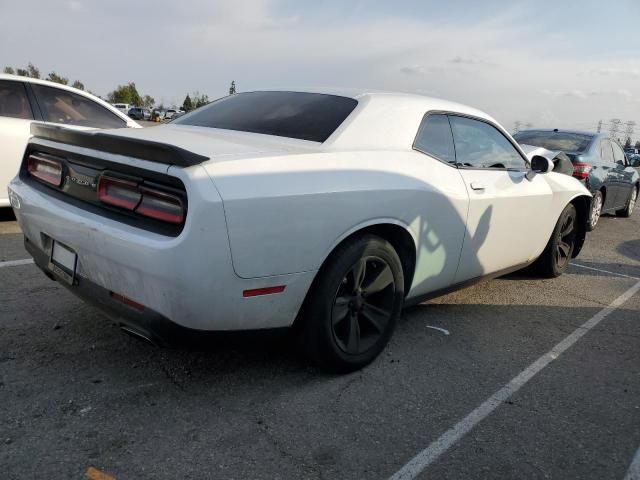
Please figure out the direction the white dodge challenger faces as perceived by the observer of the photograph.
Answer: facing away from the viewer and to the right of the viewer

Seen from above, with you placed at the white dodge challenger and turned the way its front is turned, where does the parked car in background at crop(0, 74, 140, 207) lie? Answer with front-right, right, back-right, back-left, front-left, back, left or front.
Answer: left

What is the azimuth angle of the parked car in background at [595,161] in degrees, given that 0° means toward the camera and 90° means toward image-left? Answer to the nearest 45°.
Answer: approximately 225°

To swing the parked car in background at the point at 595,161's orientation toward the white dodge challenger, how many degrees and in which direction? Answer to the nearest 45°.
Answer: approximately 135° to its right

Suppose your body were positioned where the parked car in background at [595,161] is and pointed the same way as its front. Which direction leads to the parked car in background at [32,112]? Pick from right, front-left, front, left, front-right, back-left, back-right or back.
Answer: back

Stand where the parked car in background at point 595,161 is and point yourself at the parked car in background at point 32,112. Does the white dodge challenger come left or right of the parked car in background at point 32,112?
left

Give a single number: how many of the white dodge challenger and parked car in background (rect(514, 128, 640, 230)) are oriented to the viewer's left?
0

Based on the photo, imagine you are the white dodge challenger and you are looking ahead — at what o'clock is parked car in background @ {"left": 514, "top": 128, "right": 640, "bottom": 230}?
The parked car in background is roughly at 12 o'clock from the white dodge challenger.
